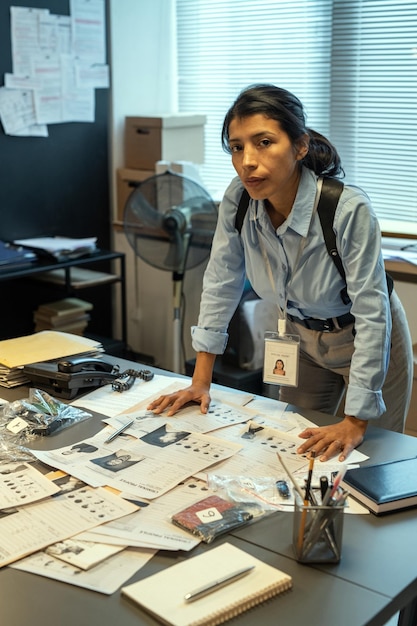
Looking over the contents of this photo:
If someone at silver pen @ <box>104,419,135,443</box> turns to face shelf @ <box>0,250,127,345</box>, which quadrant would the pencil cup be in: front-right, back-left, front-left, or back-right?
back-right

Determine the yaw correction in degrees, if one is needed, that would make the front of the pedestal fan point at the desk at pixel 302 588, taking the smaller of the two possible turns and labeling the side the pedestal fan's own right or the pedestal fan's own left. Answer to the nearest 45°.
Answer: approximately 45° to the pedestal fan's own left

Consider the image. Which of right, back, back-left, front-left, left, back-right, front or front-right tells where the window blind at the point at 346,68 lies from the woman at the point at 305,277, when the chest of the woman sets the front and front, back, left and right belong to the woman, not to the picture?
back-right

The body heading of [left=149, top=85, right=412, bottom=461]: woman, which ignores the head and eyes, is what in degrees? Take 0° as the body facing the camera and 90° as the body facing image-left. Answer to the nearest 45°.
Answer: approximately 45°

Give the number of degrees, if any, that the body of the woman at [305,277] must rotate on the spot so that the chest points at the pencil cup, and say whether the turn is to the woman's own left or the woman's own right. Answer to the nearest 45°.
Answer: approximately 45° to the woman's own left

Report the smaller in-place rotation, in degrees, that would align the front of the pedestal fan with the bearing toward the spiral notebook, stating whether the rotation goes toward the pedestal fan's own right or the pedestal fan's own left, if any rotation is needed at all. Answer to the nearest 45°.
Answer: approximately 45° to the pedestal fan's own left

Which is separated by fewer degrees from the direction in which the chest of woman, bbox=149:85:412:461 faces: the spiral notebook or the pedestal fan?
the spiral notebook

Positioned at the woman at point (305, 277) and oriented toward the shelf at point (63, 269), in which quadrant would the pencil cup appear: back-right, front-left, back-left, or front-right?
back-left

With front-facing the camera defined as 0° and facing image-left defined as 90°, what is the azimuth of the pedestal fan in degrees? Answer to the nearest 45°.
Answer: approximately 45°
